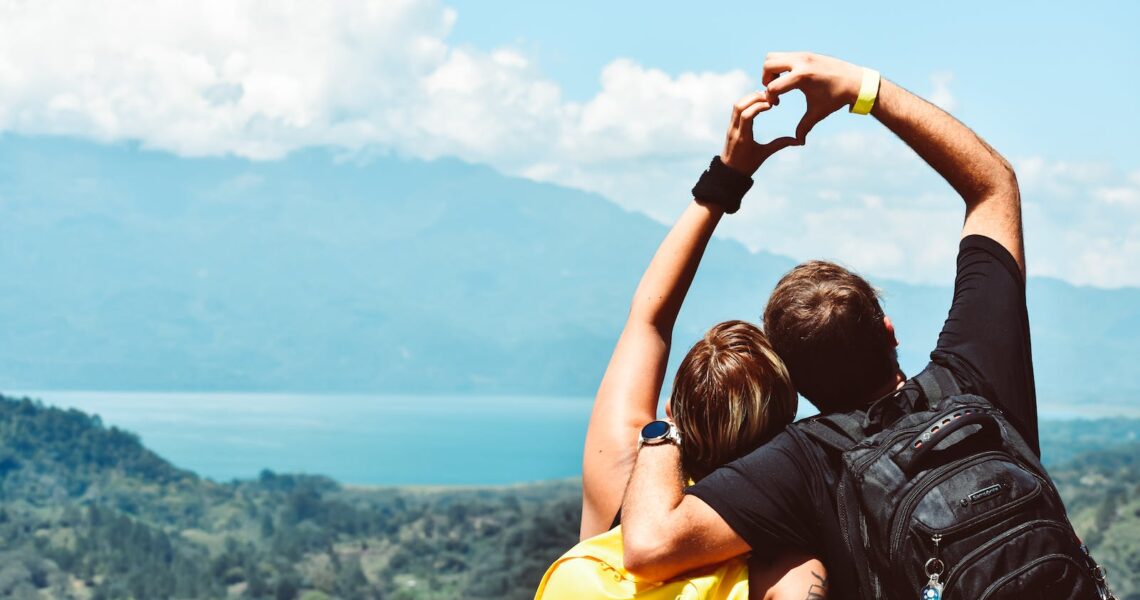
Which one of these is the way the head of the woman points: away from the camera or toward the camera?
away from the camera

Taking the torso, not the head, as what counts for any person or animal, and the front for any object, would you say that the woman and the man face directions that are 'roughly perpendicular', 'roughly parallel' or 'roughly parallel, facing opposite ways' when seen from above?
roughly parallel

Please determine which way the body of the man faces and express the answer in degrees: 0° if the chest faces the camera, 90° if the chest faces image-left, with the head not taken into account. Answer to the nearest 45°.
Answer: approximately 180°

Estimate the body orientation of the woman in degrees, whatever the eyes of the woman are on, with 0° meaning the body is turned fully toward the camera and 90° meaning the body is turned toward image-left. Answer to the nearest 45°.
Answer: approximately 180°
